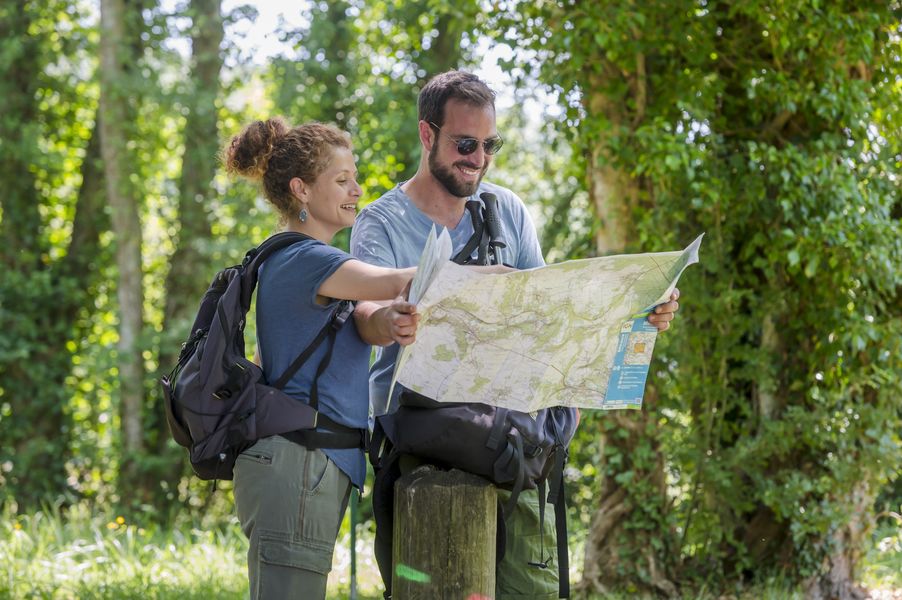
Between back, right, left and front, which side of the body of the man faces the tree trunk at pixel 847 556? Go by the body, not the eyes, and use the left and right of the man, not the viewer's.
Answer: left

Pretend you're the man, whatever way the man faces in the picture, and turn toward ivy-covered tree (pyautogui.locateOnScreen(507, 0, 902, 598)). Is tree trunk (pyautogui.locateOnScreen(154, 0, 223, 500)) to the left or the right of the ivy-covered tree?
left

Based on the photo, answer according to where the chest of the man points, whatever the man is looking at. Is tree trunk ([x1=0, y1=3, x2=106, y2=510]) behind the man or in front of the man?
behind

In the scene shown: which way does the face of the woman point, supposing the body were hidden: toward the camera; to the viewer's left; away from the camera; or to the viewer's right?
to the viewer's right

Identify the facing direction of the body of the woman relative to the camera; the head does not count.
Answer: to the viewer's right

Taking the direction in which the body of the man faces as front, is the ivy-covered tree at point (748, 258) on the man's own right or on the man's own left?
on the man's own left

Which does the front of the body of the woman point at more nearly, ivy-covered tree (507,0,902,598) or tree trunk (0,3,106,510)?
the ivy-covered tree
